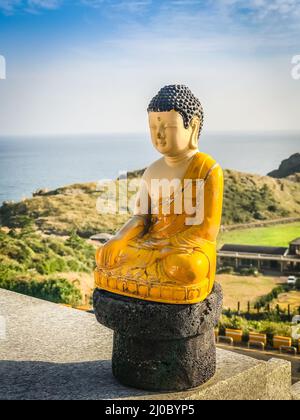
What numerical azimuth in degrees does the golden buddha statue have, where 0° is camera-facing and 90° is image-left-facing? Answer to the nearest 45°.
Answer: approximately 45°
